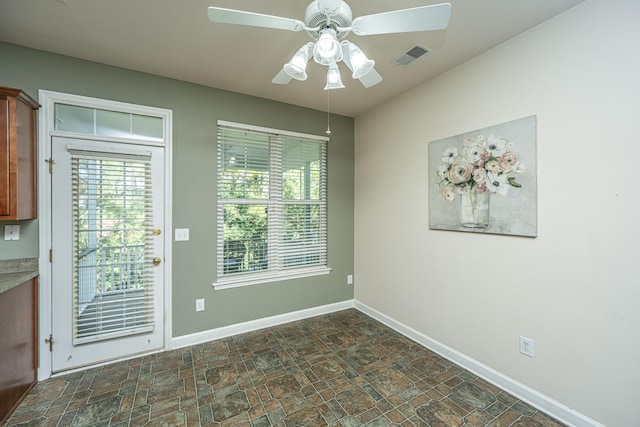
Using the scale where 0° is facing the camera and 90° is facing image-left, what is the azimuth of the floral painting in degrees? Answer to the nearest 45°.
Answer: approximately 45°

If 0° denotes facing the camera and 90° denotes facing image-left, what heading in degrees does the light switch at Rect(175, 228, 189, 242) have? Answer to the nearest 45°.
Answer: approximately 0°

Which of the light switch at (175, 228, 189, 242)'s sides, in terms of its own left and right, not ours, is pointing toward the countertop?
right

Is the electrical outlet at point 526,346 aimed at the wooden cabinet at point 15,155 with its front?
yes

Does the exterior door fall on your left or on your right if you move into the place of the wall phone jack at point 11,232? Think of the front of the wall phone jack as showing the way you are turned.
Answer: on your left
